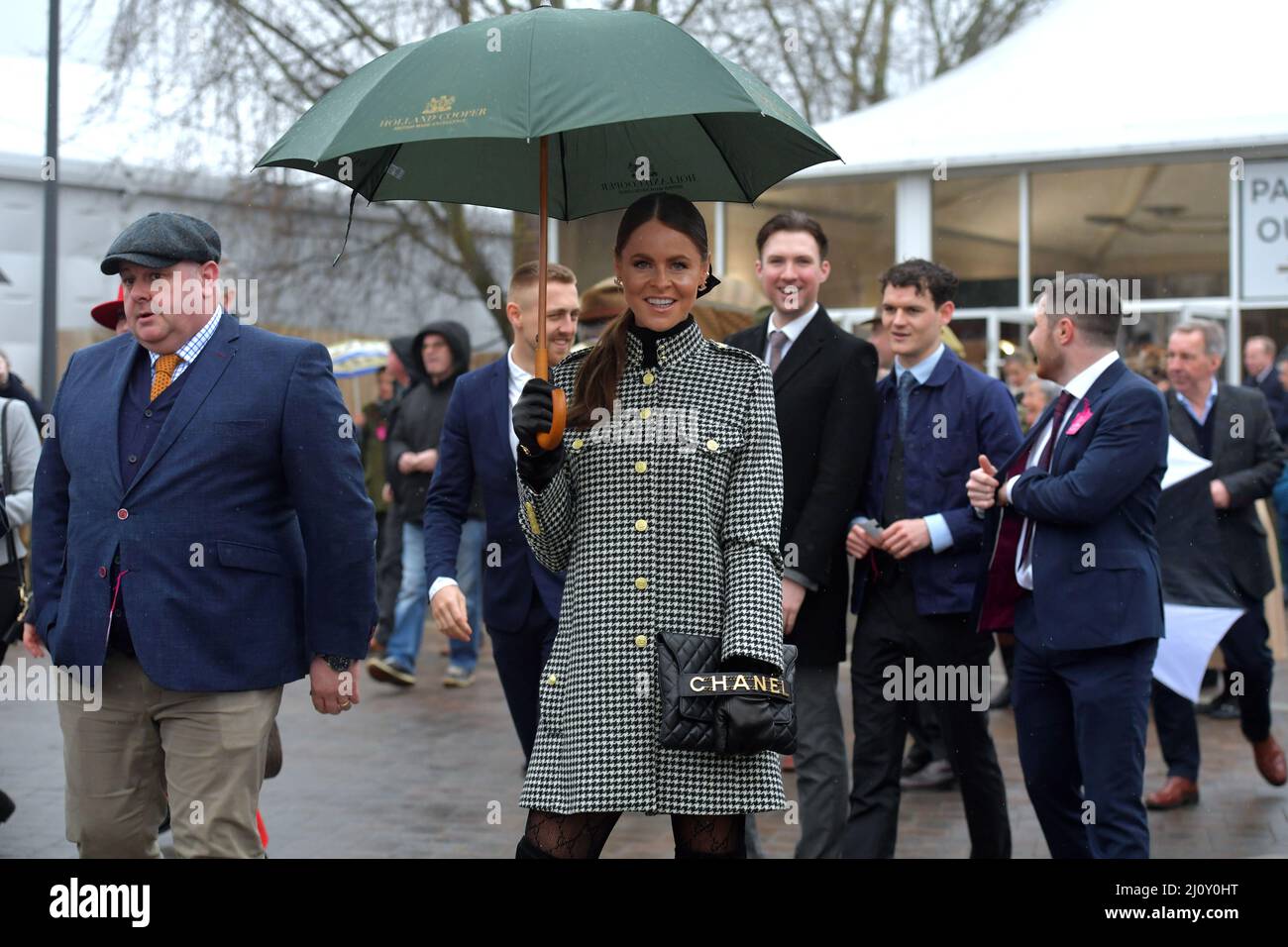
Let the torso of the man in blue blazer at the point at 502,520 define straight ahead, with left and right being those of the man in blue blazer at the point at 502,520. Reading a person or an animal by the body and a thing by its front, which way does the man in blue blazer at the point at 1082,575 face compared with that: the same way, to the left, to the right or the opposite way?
to the right

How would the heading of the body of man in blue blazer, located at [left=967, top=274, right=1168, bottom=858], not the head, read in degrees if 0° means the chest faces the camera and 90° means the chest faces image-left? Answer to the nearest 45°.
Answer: approximately 45°

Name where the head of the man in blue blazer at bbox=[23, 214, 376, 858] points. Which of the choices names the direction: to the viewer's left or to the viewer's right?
to the viewer's left

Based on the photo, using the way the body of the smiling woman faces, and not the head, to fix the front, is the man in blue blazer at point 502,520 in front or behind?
behind

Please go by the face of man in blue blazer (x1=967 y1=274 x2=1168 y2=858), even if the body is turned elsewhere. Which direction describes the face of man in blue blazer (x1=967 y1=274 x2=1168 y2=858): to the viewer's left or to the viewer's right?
to the viewer's left

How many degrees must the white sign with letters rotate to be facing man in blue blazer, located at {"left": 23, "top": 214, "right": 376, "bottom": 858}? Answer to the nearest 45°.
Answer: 0° — it already faces them

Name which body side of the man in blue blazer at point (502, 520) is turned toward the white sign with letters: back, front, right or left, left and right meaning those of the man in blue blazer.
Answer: left

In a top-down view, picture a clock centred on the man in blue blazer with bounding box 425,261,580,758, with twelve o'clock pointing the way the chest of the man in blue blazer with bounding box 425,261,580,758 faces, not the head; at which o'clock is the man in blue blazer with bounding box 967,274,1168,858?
the man in blue blazer with bounding box 967,274,1168,858 is roughly at 11 o'clock from the man in blue blazer with bounding box 425,261,580,758.

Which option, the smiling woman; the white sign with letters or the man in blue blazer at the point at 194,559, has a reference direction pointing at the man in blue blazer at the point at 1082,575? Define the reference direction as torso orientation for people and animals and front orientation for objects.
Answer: the white sign with letters

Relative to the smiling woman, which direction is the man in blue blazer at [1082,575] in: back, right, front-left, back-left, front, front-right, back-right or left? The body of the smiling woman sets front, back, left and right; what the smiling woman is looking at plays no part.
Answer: back-left

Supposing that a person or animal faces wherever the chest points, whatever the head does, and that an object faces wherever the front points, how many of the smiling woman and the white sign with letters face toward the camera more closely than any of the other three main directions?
2

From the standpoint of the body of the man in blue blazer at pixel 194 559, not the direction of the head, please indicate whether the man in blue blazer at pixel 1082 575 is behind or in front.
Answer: behind

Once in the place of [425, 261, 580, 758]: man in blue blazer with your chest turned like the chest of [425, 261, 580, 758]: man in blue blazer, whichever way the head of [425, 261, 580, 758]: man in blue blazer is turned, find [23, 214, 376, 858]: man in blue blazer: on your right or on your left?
on your right
